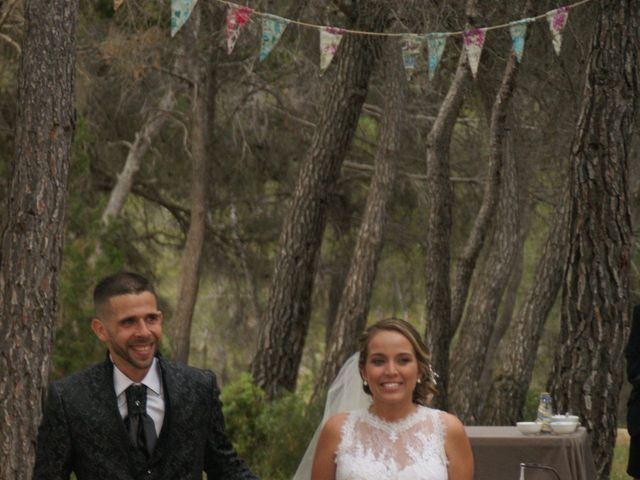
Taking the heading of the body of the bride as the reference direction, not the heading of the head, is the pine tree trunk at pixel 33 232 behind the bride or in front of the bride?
behind

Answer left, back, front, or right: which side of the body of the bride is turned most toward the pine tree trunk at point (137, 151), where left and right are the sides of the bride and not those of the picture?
back

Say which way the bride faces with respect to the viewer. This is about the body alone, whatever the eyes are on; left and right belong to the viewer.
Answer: facing the viewer

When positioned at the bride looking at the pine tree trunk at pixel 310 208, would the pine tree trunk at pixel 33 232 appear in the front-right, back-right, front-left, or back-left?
front-left

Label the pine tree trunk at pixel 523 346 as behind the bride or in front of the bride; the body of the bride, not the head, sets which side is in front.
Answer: behind

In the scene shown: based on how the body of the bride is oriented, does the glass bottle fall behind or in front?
behind

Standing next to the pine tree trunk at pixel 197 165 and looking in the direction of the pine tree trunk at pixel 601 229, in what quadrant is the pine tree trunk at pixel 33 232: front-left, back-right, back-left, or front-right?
front-right

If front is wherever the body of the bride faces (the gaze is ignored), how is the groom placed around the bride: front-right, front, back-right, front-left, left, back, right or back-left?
front-right

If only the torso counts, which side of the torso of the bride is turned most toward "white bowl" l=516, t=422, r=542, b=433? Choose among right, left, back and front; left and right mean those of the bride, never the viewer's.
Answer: back

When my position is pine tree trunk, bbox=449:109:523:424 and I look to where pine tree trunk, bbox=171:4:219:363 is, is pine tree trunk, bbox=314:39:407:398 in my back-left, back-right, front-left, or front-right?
front-left

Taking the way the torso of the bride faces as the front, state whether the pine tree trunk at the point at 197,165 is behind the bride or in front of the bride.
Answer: behind

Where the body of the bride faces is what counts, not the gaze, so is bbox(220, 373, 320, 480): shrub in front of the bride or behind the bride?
behind

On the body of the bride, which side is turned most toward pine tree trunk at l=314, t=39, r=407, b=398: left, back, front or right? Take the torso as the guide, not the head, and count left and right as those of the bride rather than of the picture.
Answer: back

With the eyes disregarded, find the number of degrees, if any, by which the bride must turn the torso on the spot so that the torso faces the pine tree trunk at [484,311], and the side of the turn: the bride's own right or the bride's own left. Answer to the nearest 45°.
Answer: approximately 180°
